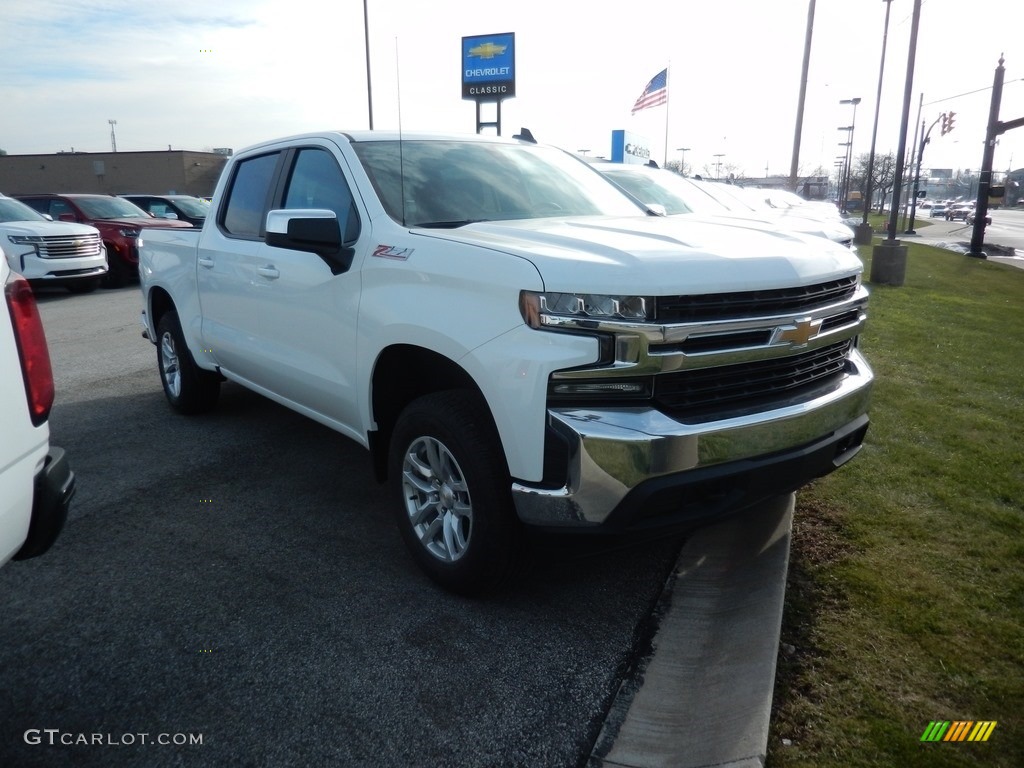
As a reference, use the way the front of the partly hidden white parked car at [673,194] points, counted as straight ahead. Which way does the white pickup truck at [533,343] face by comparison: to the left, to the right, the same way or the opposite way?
the same way

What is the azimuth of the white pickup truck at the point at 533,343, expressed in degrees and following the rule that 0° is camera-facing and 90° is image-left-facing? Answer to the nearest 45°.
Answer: approximately 315°

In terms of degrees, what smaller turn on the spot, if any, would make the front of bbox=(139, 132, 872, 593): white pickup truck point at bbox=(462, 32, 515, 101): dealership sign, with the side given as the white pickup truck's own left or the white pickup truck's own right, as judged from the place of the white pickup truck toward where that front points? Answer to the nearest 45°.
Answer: approximately 135° to the white pickup truck's own left

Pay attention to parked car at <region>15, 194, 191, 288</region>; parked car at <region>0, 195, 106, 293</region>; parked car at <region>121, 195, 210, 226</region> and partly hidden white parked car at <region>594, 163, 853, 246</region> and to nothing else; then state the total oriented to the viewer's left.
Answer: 0

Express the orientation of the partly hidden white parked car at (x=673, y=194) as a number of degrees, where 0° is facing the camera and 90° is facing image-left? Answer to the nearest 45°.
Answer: approximately 315°

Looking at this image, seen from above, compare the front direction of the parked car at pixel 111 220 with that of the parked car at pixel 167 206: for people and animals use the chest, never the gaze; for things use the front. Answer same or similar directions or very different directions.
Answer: same or similar directions

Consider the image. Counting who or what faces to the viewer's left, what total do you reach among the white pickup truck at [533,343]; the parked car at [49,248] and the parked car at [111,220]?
0

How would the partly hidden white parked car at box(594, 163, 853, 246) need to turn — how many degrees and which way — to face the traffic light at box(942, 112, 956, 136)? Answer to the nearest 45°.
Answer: approximately 135° to its left

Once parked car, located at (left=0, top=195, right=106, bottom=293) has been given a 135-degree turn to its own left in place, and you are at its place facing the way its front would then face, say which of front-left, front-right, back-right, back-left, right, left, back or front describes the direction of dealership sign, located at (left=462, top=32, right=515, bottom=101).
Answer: front-right

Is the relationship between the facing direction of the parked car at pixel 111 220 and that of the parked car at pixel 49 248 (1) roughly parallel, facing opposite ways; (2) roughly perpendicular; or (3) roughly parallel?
roughly parallel

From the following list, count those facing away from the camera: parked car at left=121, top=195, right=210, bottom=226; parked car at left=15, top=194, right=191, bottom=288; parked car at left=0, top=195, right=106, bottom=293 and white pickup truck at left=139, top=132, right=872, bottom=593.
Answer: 0

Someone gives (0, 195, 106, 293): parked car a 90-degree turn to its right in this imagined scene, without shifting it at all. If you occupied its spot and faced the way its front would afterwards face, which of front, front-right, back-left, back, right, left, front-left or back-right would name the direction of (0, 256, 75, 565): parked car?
front-left

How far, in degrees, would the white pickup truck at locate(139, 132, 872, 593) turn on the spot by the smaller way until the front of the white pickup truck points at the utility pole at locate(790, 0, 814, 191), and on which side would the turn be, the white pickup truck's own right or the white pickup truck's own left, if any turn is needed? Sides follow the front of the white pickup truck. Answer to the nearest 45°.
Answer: approximately 135° to the white pickup truck's own left

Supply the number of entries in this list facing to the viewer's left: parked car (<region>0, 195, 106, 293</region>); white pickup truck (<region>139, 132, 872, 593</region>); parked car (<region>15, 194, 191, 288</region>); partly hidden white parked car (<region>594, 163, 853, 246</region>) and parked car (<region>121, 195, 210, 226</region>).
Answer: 0

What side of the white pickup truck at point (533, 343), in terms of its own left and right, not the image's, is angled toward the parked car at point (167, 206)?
back

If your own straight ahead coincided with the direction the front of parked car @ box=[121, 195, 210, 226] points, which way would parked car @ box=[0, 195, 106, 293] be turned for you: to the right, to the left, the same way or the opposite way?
the same way
